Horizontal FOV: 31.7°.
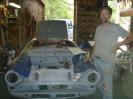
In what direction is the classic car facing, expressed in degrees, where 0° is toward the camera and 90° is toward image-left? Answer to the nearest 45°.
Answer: approximately 0°

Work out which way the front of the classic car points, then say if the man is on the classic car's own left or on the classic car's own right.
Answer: on the classic car's own left
